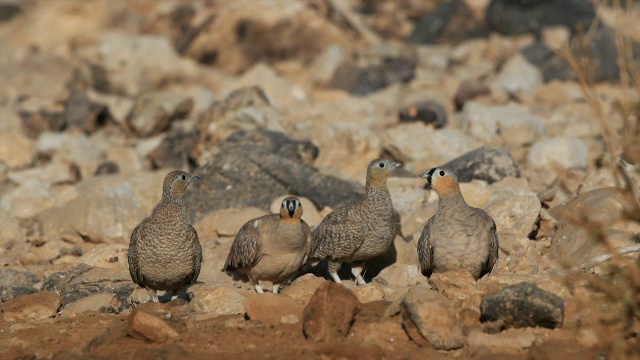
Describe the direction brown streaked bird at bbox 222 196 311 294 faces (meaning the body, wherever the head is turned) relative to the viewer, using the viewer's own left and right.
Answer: facing the viewer and to the right of the viewer

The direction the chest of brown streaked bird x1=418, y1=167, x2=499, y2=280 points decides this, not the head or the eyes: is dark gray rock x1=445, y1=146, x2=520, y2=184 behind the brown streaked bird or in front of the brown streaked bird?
behind

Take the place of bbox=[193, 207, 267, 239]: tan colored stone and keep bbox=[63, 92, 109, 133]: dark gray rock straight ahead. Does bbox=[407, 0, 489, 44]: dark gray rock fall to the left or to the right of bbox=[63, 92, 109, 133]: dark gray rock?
right

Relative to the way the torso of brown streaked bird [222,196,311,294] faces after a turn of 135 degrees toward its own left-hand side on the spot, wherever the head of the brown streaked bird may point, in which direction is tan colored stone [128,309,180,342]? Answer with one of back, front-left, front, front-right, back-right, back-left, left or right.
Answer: back-left

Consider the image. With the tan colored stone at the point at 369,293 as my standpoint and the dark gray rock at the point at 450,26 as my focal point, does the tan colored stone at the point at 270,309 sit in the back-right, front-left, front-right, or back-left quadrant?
back-left

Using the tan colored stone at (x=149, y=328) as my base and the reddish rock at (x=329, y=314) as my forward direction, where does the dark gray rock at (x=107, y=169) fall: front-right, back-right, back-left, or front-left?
back-left

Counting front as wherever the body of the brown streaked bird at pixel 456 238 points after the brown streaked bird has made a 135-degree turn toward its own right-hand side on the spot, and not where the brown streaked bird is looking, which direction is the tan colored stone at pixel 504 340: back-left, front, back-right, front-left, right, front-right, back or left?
back-left

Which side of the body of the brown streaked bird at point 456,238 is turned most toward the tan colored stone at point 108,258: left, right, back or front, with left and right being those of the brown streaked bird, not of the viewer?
right

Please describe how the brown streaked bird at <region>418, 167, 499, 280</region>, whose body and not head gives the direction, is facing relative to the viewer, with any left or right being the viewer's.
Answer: facing the viewer

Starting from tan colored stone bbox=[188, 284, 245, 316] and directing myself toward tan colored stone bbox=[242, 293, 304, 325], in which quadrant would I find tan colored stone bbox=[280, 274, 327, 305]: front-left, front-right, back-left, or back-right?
front-left

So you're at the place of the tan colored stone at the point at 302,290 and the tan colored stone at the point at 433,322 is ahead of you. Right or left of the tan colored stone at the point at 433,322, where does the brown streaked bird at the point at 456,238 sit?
left

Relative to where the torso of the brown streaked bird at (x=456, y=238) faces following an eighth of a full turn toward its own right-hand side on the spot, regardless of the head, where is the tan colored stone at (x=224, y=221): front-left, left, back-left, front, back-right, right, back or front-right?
right
